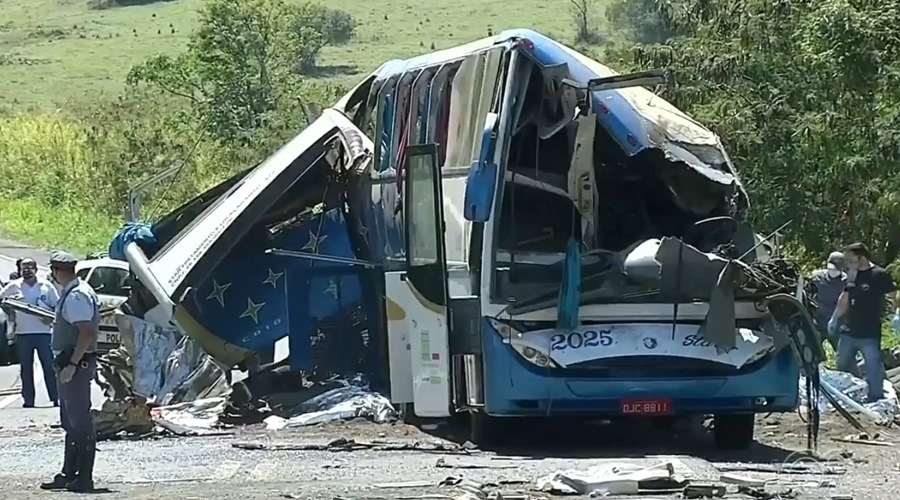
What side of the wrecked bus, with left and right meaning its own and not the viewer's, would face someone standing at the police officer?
right

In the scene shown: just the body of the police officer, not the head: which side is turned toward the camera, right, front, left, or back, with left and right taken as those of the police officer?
left

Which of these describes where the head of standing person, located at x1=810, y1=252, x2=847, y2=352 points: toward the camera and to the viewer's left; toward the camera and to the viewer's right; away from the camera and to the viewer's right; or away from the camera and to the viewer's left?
toward the camera and to the viewer's left

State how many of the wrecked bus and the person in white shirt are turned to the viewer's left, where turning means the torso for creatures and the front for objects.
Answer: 0

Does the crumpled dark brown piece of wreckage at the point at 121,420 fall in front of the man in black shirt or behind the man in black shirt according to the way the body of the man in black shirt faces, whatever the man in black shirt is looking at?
in front

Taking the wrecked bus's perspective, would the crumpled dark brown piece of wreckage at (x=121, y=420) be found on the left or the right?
on its right

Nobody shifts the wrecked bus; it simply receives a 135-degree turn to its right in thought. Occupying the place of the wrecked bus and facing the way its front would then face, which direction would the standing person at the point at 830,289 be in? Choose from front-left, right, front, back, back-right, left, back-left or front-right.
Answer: right

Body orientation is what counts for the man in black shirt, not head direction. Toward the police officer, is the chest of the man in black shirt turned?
yes

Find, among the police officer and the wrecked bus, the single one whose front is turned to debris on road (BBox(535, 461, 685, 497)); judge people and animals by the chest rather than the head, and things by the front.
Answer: the wrecked bus

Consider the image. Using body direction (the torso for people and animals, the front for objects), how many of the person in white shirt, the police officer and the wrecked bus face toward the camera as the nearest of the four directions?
2

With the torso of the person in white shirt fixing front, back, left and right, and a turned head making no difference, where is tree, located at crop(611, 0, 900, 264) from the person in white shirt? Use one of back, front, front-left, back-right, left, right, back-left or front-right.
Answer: left

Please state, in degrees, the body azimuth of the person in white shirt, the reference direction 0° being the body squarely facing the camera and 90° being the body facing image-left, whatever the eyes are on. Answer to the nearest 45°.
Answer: approximately 0°
